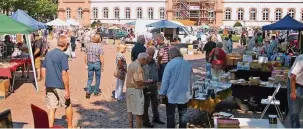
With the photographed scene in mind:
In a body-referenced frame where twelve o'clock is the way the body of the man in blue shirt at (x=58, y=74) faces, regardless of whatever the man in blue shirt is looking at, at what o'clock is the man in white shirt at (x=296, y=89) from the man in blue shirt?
The man in white shirt is roughly at 2 o'clock from the man in blue shirt.

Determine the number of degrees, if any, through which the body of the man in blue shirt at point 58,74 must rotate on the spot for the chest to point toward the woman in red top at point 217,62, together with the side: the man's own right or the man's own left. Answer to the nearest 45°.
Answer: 0° — they already face them

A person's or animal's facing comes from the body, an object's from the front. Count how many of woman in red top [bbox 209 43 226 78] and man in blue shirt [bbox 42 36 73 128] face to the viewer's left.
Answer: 0

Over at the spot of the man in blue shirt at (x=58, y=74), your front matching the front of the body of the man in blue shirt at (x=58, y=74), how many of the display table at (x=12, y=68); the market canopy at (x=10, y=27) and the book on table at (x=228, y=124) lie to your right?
1

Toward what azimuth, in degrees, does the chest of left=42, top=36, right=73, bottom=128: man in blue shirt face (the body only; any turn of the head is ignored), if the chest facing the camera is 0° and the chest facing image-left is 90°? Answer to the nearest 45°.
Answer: approximately 225°

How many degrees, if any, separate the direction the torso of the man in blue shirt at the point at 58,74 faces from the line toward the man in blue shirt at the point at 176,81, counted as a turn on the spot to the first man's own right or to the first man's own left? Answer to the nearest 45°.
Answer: approximately 45° to the first man's own right

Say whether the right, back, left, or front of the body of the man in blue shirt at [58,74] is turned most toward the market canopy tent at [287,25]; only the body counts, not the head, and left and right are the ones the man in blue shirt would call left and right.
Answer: front

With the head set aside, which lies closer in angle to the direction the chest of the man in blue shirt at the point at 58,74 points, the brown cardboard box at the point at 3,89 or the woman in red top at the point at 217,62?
the woman in red top

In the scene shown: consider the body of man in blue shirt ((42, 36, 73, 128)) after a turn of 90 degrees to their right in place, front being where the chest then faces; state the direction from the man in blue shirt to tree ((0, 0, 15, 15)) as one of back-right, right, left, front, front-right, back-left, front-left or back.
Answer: back-left
